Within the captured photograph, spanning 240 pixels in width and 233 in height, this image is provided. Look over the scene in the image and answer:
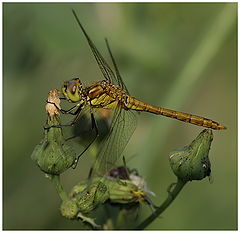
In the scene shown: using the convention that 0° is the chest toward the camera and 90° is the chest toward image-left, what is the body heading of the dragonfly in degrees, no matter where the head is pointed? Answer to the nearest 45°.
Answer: approximately 90°

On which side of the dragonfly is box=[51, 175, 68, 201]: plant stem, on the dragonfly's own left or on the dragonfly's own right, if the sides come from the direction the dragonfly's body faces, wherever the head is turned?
on the dragonfly's own left
